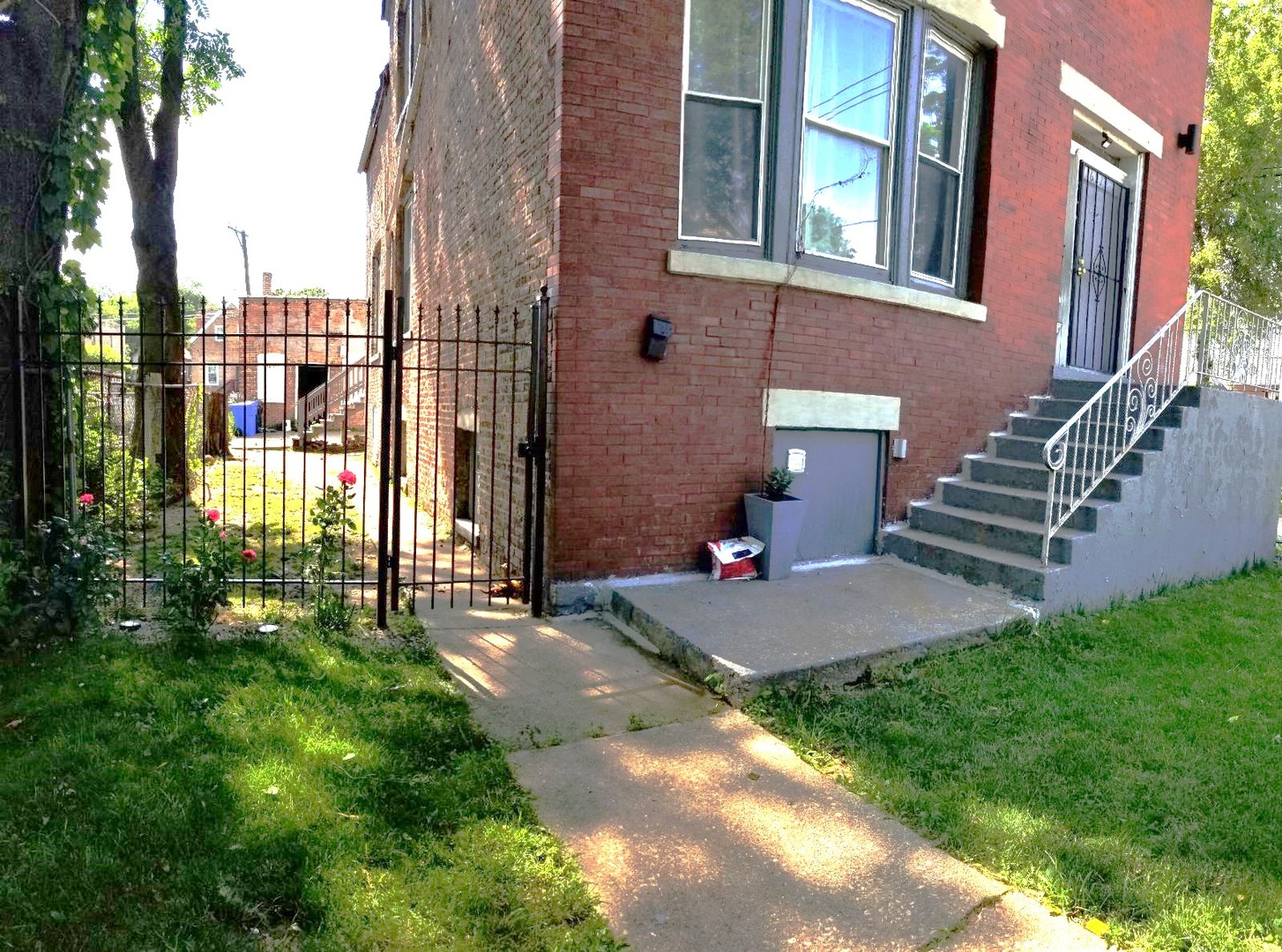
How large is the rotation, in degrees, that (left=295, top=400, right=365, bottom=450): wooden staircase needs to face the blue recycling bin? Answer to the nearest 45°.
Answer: approximately 45° to its right

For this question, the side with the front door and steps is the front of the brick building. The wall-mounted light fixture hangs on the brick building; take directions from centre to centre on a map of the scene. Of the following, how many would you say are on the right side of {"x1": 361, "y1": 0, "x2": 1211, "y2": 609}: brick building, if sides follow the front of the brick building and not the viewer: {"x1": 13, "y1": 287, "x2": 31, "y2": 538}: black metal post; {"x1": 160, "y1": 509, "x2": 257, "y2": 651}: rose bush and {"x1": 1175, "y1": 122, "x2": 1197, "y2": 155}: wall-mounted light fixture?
2

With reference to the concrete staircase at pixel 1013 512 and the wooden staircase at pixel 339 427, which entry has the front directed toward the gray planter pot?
the concrete staircase at pixel 1013 512

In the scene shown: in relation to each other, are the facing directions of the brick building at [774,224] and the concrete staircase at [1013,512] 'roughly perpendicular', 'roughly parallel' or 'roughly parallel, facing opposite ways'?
roughly perpendicular

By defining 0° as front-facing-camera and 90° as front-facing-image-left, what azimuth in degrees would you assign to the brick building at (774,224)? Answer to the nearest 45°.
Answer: approximately 315°

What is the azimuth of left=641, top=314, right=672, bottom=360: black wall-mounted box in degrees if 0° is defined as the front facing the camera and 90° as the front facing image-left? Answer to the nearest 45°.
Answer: approximately 315°

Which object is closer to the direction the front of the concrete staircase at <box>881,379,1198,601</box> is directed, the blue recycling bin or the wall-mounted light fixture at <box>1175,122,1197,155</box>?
the blue recycling bin

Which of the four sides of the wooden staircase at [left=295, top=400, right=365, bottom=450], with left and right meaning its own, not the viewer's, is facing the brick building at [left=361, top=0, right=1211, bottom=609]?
left

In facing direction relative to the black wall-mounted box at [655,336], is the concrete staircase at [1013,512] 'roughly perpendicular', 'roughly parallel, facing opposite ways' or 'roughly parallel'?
roughly perpendicular

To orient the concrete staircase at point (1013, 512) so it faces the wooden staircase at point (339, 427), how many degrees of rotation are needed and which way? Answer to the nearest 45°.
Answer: approximately 90° to its right
